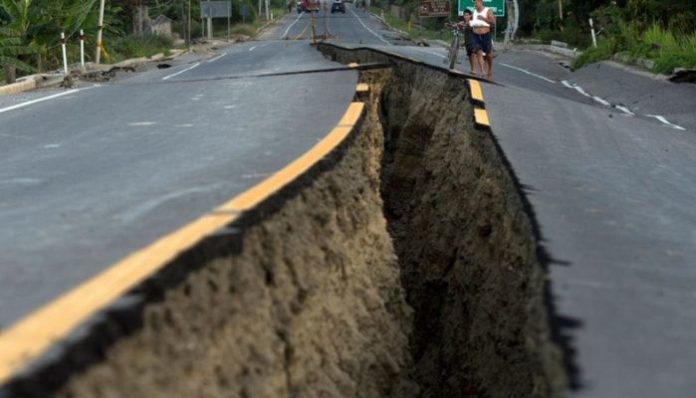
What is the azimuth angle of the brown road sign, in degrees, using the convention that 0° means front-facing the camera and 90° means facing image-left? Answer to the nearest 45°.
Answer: approximately 0°

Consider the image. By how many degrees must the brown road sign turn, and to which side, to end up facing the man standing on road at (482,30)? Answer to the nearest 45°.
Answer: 0° — it already faces them

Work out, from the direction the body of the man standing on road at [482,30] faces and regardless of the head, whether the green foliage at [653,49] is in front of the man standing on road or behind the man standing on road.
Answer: behind

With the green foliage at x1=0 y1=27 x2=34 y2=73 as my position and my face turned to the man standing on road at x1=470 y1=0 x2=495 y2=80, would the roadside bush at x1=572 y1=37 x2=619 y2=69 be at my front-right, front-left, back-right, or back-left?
front-left

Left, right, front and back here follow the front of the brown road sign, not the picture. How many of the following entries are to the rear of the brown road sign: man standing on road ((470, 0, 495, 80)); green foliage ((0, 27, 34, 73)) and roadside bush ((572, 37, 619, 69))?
0

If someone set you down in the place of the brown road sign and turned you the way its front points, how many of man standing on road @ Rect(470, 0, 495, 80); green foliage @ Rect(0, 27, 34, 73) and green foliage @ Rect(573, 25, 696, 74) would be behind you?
0

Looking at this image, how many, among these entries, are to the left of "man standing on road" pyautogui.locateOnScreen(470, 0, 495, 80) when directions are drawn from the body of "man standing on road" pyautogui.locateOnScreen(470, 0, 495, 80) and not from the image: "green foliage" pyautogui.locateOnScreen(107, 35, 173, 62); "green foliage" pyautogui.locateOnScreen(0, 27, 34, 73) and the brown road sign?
0

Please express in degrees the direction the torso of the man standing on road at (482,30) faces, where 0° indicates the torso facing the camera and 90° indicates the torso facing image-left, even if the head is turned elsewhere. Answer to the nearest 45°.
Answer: approximately 45°

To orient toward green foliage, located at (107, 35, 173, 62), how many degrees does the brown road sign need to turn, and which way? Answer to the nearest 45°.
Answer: approximately 45° to its right

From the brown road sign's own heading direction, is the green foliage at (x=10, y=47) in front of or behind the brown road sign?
in front

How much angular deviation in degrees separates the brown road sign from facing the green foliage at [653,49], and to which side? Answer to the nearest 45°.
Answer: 0° — it already faces it

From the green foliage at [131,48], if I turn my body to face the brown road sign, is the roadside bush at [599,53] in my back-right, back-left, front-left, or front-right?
front-right

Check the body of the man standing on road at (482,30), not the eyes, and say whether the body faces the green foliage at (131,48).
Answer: no

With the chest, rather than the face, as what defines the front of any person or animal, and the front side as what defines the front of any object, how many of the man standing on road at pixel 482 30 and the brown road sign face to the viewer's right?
0
